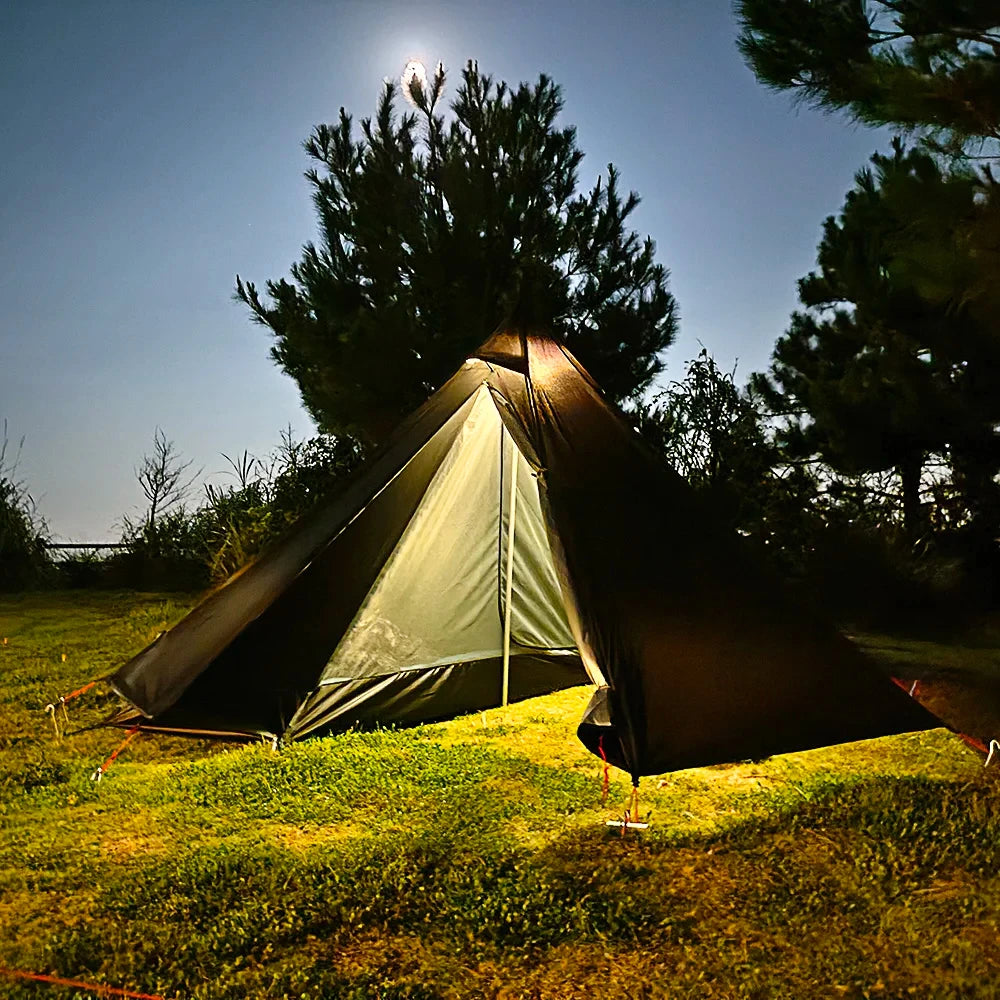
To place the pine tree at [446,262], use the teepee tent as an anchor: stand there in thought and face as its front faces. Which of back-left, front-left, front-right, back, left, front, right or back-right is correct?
back-right

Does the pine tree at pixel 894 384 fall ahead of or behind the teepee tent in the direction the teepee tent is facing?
behind

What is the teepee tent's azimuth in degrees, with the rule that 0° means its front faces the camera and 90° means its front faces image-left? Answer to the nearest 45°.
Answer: approximately 45°
